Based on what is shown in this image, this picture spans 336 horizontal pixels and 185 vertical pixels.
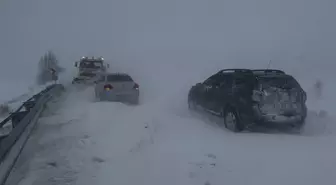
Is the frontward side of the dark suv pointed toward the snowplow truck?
yes

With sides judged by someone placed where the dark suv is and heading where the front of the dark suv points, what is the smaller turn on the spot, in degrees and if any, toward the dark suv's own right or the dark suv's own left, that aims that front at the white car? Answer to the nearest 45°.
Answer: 0° — it already faces it

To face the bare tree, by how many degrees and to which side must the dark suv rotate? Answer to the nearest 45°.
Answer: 0° — it already faces it

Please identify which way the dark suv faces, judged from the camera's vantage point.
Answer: facing away from the viewer and to the left of the viewer
